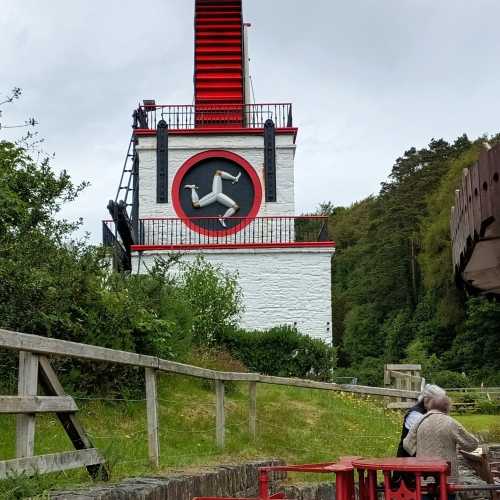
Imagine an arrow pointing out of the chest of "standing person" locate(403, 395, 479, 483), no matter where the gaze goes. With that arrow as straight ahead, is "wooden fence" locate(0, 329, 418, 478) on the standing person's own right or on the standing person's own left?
on the standing person's own left

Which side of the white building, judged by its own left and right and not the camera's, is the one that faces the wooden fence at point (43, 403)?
front

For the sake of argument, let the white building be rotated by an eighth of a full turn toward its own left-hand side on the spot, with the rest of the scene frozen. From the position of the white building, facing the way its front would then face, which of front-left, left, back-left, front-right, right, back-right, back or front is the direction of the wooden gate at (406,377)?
front

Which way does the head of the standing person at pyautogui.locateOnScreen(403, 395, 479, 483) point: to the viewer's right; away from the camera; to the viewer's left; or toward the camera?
away from the camera

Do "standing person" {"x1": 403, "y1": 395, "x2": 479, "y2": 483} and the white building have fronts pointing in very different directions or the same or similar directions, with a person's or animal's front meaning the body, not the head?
very different directions

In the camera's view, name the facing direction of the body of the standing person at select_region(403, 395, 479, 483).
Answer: away from the camera

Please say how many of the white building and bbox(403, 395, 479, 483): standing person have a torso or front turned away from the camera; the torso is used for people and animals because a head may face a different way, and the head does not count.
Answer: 1

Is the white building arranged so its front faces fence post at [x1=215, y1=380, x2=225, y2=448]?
yes

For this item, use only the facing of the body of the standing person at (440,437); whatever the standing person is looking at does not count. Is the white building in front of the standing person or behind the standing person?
in front

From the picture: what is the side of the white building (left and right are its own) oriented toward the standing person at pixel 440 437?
front
